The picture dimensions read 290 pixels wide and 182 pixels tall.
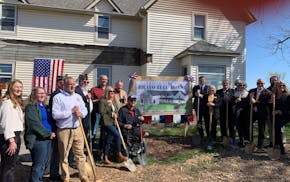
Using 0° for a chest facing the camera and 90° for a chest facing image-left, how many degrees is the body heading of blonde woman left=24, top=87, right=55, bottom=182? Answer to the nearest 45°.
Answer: approximately 315°

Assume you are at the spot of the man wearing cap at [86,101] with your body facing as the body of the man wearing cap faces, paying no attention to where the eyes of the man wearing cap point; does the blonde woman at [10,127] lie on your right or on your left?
on your right

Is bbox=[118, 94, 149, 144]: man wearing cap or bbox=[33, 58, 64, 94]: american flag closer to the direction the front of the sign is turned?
the man wearing cap

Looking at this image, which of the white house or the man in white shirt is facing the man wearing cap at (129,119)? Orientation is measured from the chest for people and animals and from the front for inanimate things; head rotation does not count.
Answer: the white house

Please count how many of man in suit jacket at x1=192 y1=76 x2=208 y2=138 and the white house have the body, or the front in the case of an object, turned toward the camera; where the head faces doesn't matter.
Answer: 2

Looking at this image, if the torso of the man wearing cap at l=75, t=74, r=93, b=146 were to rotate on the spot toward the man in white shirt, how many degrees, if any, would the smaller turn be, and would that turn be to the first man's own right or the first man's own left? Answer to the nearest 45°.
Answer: approximately 45° to the first man's own right

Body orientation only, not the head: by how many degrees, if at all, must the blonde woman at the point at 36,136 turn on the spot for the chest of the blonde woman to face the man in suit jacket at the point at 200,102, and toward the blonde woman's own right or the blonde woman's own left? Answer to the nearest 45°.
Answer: approximately 90° to the blonde woman's own left

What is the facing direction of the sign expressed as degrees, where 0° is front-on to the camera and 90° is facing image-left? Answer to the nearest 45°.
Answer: approximately 0°

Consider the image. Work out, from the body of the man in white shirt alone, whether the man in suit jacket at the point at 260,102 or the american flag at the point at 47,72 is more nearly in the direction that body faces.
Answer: the man in suit jacket

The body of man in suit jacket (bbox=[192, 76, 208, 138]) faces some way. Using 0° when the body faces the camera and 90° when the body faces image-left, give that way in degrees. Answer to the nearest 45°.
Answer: approximately 0°

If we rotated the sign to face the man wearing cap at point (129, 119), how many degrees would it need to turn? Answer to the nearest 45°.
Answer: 0° — it already faces them

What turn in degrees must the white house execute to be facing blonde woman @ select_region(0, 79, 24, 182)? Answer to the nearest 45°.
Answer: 0° — it already faces them
